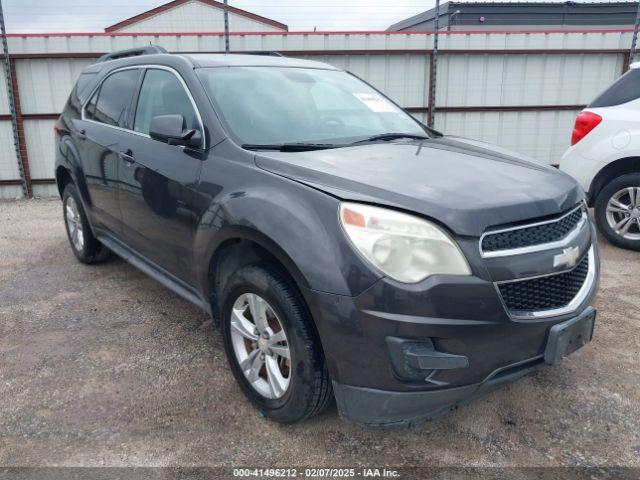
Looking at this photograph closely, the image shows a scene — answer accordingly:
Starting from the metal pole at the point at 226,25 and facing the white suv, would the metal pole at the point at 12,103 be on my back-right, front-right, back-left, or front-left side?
back-right

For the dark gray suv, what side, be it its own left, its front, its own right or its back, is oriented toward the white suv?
left

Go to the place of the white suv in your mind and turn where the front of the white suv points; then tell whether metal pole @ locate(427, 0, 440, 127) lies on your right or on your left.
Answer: on your left

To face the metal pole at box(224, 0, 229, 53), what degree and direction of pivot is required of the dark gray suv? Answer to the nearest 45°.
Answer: approximately 135° to its left

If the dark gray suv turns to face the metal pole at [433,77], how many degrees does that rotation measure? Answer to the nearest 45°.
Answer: approximately 135° to its left

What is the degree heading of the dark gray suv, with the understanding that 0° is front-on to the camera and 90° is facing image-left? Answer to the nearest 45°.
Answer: approximately 315°

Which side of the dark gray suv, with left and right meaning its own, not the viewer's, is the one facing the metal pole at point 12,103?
back
